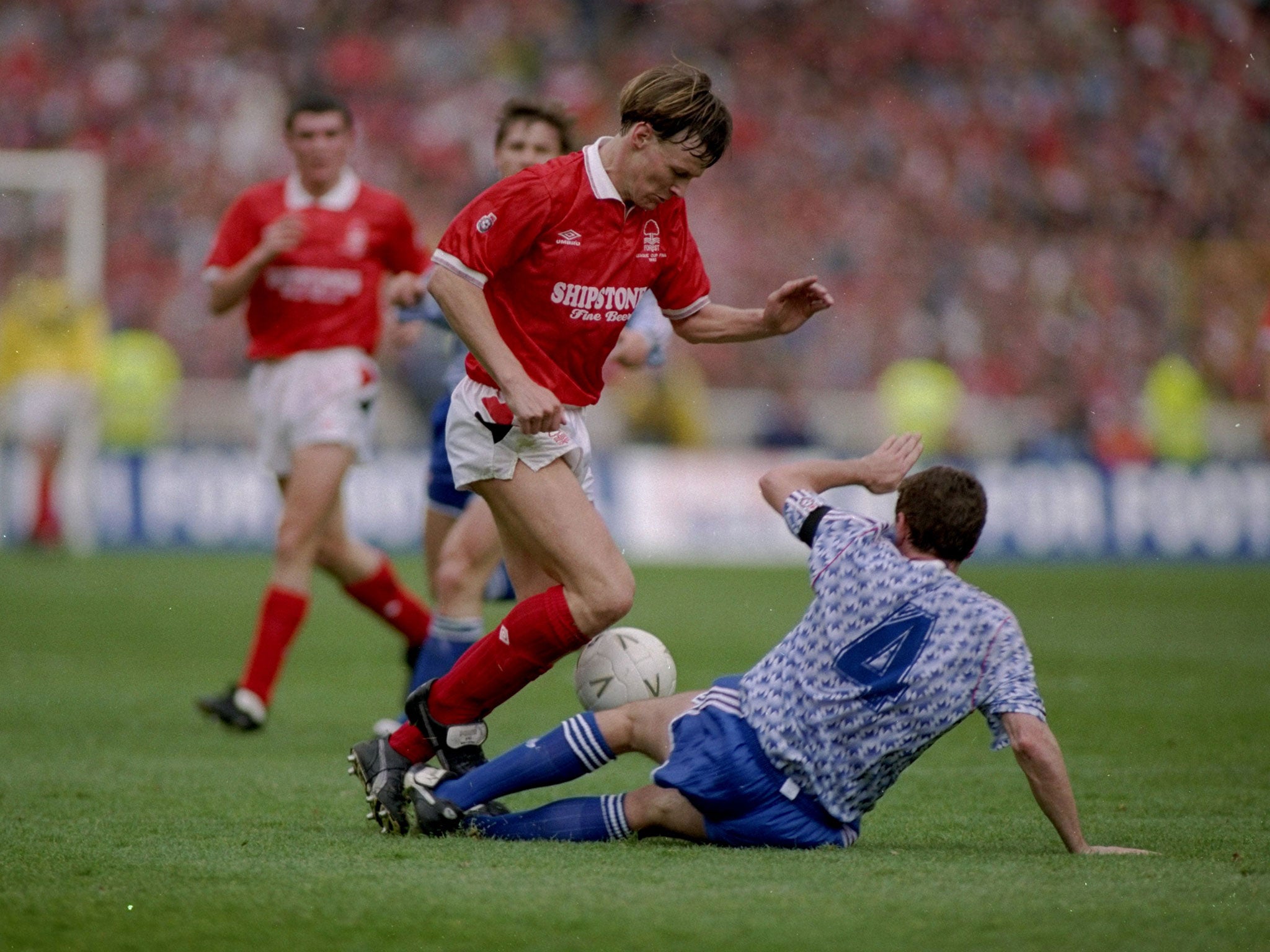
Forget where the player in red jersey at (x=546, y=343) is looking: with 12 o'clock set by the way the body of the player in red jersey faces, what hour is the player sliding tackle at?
The player sliding tackle is roughly at 12 o'clock from the player in red jersey.

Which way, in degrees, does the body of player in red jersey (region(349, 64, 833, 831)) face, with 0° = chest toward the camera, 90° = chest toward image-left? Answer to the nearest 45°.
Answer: approximately 315°

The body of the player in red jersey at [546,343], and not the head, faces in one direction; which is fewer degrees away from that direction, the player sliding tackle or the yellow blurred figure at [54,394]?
the player sliding tackle

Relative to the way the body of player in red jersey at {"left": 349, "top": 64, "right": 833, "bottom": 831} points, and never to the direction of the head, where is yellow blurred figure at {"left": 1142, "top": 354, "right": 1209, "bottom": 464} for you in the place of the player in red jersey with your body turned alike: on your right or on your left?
on your left

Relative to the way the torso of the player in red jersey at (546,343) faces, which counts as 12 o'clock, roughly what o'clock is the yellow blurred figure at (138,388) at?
The yellow blurred figure is roughly at 7 o'clock from the player in red jersey.

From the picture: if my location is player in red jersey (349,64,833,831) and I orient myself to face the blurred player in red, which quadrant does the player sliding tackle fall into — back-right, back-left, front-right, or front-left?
back-right

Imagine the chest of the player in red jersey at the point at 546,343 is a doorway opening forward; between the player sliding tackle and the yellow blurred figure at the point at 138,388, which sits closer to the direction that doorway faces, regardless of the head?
the player sliding tackle

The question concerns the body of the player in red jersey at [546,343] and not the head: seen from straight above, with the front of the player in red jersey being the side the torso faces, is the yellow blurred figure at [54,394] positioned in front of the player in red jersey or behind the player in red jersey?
behind

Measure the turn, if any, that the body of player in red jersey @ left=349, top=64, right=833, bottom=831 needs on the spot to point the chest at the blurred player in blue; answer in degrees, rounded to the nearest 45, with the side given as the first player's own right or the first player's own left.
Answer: approximately 135° to the first player's own left
